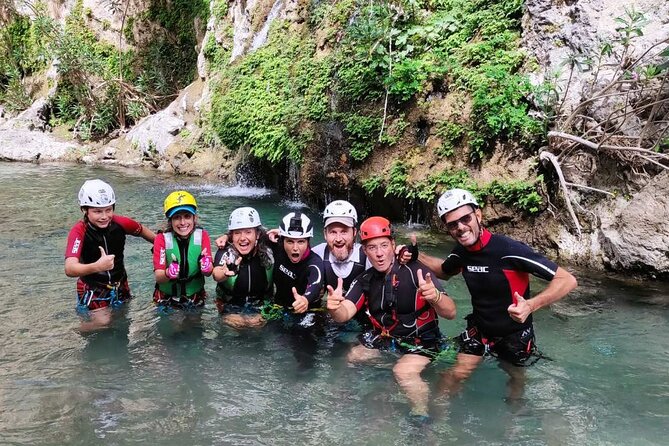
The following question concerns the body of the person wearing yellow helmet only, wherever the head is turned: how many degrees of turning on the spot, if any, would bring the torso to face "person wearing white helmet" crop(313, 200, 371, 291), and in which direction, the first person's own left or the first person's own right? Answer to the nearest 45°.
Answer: approximately 45° to the first person's own left

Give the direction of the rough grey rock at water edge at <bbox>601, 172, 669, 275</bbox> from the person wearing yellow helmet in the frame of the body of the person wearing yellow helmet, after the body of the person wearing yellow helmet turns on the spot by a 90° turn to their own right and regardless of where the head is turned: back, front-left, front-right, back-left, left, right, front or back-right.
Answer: back

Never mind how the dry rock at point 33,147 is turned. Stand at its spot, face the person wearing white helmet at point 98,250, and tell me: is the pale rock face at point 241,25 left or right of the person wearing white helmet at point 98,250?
left

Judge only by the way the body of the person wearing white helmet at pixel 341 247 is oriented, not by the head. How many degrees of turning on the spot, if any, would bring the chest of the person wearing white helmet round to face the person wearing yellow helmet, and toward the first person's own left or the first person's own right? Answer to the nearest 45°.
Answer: approximately 90° to the first person's own right

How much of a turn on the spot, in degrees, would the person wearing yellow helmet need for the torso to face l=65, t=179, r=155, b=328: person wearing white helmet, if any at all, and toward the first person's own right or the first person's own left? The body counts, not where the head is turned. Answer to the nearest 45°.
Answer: approximately 90° to the first person's own right

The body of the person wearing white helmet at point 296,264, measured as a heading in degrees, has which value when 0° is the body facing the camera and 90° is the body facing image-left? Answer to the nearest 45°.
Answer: approximately 0°

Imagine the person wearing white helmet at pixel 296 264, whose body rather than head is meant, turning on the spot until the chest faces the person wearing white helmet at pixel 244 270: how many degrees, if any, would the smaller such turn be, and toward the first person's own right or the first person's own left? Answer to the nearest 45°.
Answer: approximately 135° to the first person's own right
